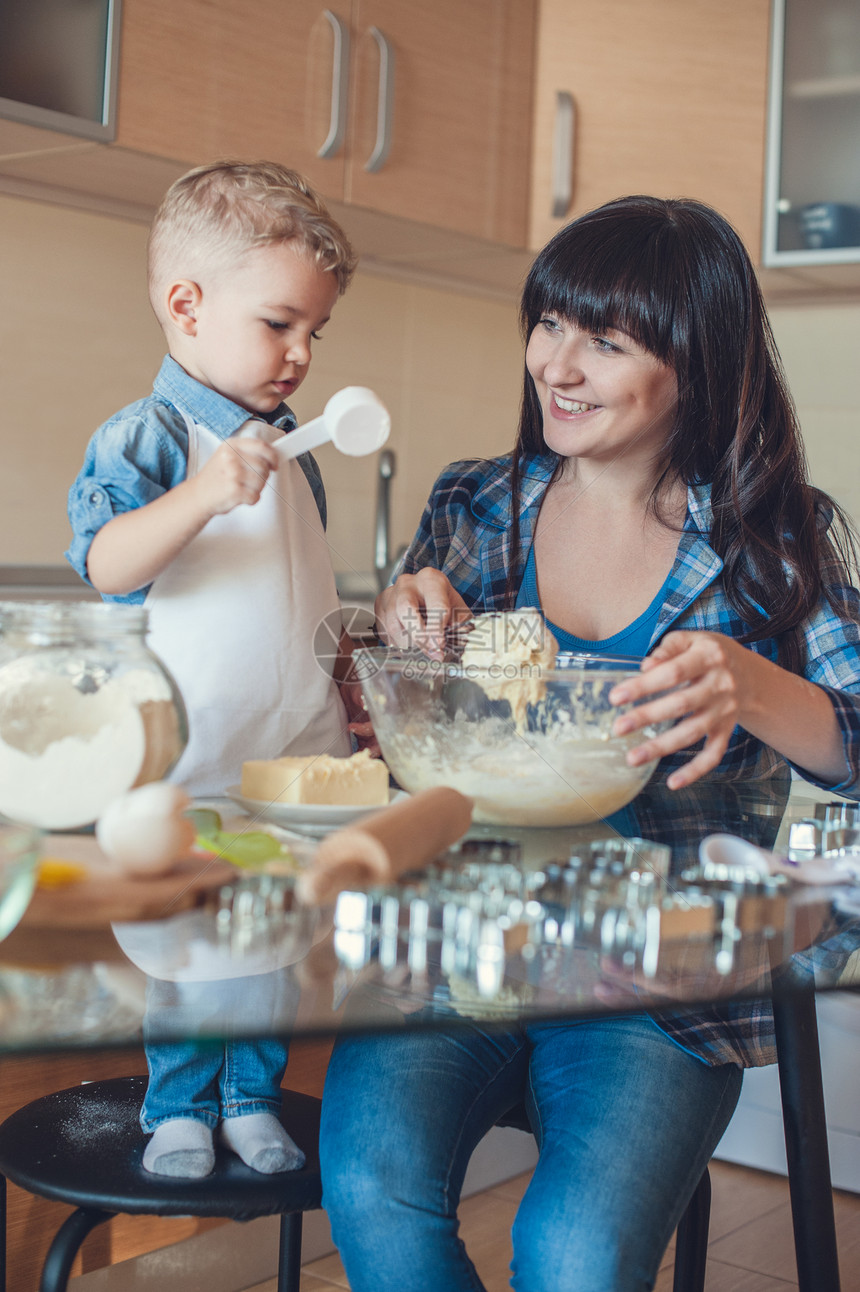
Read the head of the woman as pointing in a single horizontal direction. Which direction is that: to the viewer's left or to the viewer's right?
to the viewer's left

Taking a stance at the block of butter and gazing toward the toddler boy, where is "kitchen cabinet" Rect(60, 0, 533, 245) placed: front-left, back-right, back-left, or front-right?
front-right

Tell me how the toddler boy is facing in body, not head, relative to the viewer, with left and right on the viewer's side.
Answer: facing the viewer and to the right of the viewer

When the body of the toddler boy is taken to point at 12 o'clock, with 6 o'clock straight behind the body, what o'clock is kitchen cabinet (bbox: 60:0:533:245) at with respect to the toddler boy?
The kitchen cabinet is roughly at 8 o'clock from the toddler boy.
